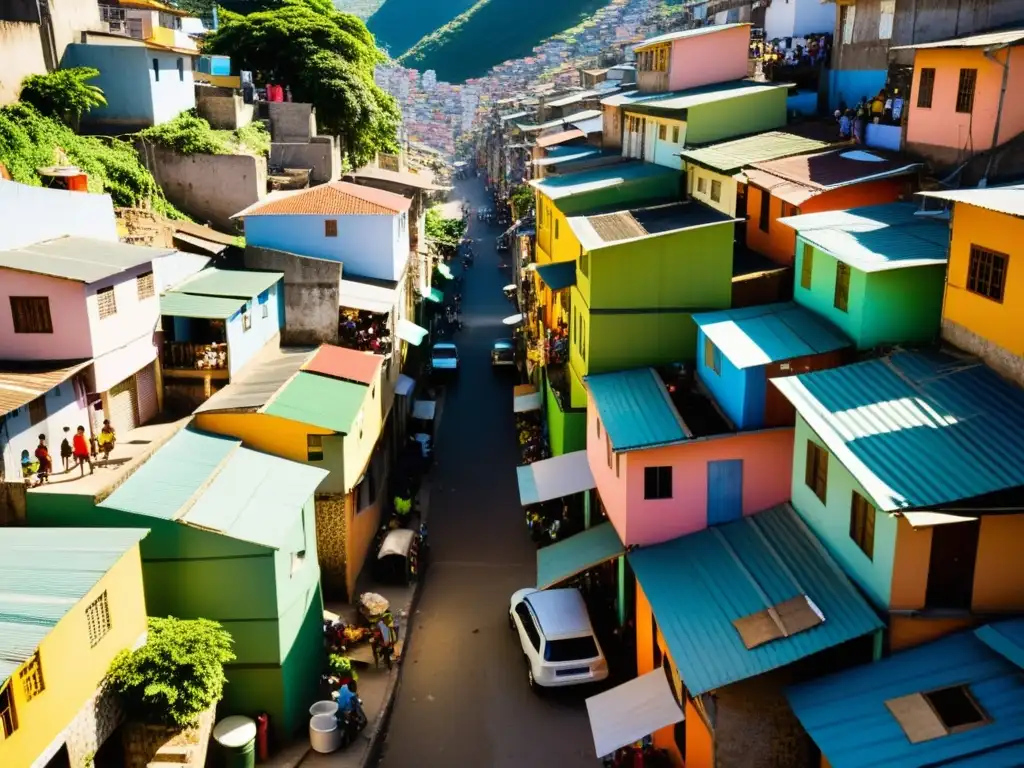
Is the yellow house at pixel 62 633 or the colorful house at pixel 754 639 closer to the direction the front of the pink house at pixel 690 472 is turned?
the colorful house

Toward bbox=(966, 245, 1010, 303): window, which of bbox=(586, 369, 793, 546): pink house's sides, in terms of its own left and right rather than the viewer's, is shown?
left

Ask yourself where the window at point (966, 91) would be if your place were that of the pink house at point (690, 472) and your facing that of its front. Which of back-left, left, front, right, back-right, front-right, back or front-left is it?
back-left

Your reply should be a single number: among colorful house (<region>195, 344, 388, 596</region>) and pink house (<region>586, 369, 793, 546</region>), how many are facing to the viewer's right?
1

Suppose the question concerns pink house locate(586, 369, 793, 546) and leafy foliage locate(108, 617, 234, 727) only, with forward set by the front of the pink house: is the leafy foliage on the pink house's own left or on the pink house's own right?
on the pink house's own right

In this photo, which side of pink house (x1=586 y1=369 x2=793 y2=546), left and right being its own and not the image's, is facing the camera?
front

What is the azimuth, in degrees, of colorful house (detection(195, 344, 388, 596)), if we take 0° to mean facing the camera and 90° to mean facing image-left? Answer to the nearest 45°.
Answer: approximately 270°
